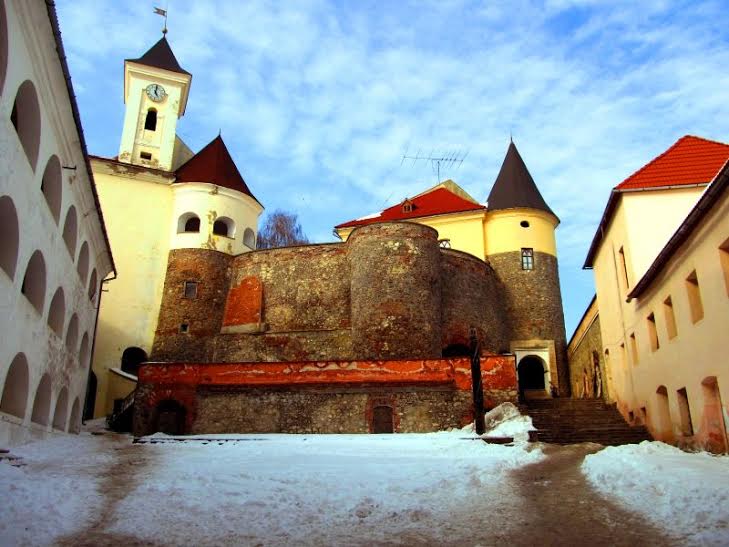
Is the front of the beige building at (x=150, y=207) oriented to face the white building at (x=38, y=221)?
yes

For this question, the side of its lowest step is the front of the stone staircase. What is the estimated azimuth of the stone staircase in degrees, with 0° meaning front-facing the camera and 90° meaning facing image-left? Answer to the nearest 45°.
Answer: approximately 0°

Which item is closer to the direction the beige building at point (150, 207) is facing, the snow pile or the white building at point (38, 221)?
the white building

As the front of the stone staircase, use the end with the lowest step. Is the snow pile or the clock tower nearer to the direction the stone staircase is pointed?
the snow pile

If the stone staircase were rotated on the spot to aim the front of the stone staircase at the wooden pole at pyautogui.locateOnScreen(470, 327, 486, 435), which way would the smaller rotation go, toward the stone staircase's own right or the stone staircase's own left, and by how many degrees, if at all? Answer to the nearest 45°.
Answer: approximately 45° to the stone staircase's own right

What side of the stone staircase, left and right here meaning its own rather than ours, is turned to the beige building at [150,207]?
right

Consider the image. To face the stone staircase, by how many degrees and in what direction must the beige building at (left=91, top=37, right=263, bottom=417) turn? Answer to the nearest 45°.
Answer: approximately 45° to its left

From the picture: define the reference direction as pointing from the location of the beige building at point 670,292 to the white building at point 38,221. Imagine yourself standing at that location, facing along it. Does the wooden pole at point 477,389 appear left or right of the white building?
right

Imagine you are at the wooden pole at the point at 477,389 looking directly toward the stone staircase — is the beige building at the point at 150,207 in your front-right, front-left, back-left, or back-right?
back-left

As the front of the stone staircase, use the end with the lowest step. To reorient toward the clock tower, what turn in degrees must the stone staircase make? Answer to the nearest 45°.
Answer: approximately 90° to its right
